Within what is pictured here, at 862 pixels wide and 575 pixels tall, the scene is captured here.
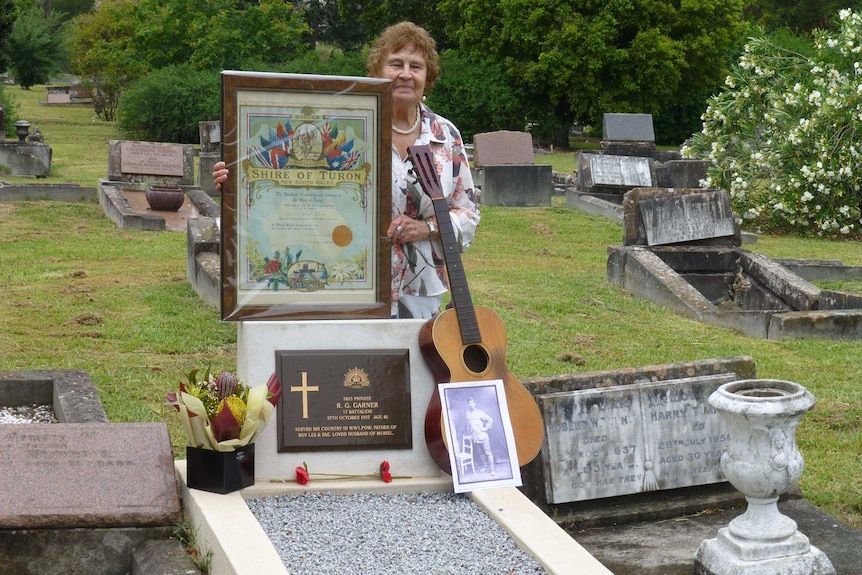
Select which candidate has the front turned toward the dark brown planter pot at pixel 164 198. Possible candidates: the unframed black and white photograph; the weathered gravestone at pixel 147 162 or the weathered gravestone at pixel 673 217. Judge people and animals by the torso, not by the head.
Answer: the weathered gravestone at pixel 147 162

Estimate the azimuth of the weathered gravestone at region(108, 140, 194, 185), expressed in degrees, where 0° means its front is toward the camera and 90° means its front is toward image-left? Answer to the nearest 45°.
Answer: approximately 0°

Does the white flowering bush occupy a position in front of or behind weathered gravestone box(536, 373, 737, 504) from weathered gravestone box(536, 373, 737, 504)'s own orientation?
behind

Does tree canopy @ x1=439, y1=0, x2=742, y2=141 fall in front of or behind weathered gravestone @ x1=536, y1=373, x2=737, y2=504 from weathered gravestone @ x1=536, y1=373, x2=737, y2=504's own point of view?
behind

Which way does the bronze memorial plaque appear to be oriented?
toward the camera

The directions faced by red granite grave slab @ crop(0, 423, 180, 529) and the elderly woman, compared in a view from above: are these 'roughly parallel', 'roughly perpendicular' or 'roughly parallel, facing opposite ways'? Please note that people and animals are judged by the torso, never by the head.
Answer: roughly parallel

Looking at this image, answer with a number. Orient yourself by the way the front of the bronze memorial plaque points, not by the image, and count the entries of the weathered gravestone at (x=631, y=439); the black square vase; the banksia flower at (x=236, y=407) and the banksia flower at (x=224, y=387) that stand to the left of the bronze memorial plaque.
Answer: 1

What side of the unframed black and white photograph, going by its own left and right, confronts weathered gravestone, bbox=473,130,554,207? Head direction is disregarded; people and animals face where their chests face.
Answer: back

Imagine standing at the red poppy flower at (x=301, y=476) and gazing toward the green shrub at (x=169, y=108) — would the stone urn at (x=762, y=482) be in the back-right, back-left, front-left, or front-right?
back-right

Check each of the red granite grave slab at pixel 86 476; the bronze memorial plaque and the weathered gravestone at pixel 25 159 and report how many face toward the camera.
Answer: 3

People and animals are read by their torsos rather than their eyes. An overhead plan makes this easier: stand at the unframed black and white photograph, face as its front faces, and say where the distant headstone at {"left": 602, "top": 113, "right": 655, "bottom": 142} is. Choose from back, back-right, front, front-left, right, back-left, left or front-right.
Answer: back

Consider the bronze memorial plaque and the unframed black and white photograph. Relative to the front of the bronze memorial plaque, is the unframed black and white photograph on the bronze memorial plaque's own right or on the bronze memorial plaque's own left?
on the bronze memorial plaque's own left

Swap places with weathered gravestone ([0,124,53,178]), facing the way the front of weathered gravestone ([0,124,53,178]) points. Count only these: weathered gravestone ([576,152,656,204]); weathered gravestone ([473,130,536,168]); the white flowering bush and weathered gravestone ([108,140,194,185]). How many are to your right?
0

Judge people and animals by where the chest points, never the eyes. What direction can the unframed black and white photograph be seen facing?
toward the camera

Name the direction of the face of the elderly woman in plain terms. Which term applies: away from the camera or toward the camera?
toward the camera

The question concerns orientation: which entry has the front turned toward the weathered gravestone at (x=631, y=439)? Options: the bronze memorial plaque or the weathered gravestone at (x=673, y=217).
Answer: the weathered gravestone at (x=673, y=217)
